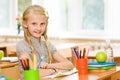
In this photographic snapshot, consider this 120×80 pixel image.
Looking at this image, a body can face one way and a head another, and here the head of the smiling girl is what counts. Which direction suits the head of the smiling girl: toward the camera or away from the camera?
toward the camera

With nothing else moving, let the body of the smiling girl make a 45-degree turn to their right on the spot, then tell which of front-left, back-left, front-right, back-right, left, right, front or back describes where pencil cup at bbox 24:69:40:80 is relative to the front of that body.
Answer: front

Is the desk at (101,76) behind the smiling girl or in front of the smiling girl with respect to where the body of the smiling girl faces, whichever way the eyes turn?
in front

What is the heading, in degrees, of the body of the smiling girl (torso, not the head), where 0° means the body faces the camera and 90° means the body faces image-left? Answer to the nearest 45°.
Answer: approximately 315°
